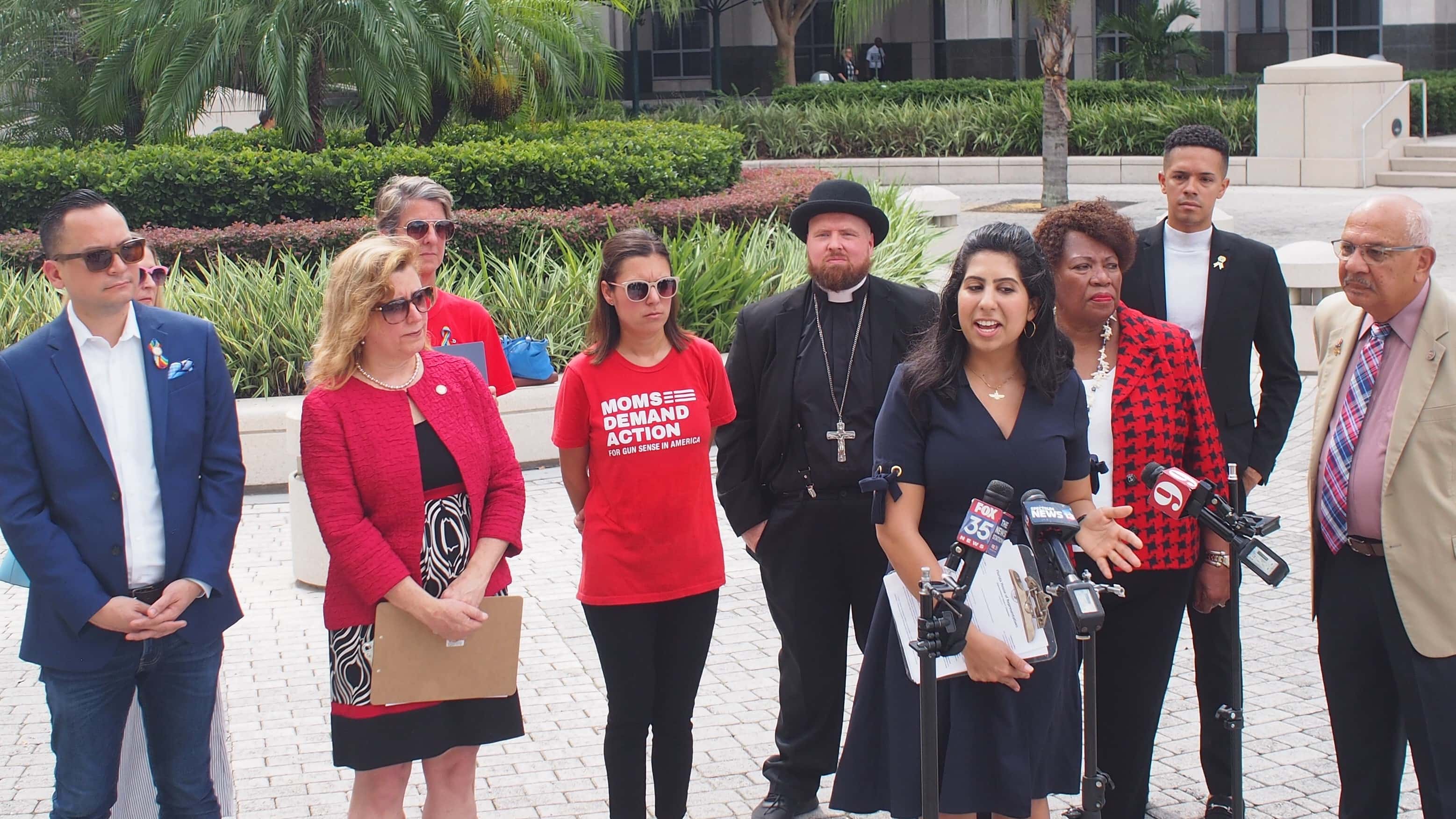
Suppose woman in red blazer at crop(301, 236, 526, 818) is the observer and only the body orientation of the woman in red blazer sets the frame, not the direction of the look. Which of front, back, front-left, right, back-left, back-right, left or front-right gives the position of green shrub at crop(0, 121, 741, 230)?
back-left

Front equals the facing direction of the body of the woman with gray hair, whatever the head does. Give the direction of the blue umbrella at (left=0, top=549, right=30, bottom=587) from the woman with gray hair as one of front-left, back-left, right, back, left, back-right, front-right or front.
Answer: front-right

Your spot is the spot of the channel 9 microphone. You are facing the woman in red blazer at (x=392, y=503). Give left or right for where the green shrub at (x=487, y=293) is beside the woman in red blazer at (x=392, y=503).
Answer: right

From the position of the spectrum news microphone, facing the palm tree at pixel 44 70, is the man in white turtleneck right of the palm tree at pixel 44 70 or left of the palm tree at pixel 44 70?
right

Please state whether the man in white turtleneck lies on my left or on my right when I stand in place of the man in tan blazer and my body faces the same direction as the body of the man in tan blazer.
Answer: on my right

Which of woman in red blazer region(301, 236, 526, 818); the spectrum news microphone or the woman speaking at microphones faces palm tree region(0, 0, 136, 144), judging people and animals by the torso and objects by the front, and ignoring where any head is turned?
the spectrum news microphone

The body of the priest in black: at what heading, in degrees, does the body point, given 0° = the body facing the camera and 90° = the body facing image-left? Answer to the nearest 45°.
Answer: approximately 0°

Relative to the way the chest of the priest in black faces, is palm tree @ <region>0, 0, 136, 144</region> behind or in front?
behind

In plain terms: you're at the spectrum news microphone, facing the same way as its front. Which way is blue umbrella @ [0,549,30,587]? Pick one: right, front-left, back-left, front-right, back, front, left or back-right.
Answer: front-left

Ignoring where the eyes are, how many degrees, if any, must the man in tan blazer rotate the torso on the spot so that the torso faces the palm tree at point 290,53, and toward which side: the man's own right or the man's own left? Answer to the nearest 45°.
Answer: approximately 90° to the man's own right

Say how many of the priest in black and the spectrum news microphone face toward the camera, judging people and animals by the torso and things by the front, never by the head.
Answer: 1

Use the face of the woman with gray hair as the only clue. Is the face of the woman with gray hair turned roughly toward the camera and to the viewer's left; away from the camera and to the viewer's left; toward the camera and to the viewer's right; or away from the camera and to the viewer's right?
toward the camera and to the viewer's right

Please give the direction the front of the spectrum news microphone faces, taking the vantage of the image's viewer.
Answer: facing away from the viewer and to the left of the viewer

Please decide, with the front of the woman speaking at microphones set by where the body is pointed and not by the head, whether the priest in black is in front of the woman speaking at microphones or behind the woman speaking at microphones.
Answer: behind

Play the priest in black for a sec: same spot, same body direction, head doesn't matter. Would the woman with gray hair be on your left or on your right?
on your right
